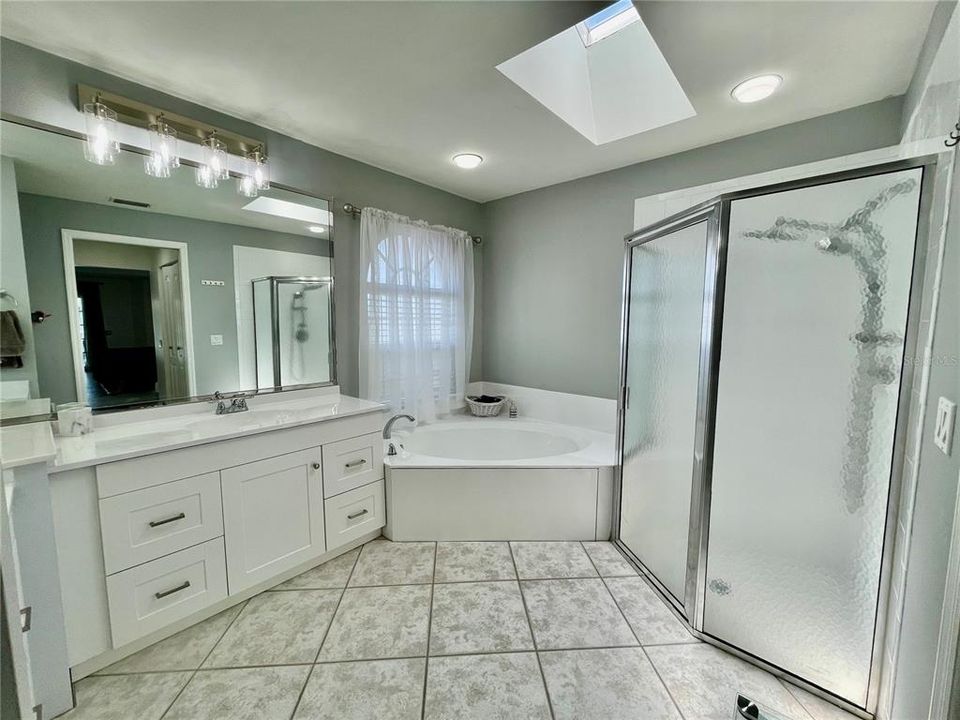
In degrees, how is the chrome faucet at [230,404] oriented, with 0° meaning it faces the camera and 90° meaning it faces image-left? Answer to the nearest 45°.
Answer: approximately 315°

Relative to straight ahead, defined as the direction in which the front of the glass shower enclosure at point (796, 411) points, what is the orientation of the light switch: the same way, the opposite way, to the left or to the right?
to the right

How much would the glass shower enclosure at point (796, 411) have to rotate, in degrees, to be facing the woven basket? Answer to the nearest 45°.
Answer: approximately 45° to its right

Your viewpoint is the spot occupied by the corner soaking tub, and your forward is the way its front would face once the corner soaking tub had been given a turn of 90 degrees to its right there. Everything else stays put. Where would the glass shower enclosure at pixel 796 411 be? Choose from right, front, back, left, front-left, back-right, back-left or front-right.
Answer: back-left

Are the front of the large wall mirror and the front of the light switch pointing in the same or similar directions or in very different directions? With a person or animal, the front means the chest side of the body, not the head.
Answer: very different directions

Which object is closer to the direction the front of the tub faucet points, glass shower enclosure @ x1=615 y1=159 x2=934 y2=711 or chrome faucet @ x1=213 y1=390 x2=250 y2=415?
the glass shower enclosure

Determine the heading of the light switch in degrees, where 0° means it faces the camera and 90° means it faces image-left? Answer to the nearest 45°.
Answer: approximately 45°

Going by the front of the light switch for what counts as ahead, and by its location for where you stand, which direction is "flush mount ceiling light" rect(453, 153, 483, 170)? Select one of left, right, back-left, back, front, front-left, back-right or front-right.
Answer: front-right

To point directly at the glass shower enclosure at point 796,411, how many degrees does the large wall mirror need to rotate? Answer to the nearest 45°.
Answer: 0° — it already faces it

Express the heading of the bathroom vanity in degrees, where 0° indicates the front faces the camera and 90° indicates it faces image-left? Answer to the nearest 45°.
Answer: approximately 315°

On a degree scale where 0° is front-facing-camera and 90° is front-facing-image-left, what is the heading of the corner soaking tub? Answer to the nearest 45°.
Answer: approximately 0°

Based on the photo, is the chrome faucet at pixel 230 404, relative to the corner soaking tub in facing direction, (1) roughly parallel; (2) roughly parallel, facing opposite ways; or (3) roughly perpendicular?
roughly perpendicular

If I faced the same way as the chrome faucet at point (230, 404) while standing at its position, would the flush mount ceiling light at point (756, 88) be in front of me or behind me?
in front

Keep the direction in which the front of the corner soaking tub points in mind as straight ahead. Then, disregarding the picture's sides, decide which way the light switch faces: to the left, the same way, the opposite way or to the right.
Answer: to the right

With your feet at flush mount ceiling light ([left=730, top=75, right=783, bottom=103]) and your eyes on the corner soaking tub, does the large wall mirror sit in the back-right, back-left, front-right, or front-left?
front-left

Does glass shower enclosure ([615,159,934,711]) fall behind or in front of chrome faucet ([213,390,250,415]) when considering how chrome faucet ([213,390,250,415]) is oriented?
in front

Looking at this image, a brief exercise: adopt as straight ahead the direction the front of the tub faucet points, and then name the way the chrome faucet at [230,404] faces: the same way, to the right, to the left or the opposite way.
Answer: the same way
